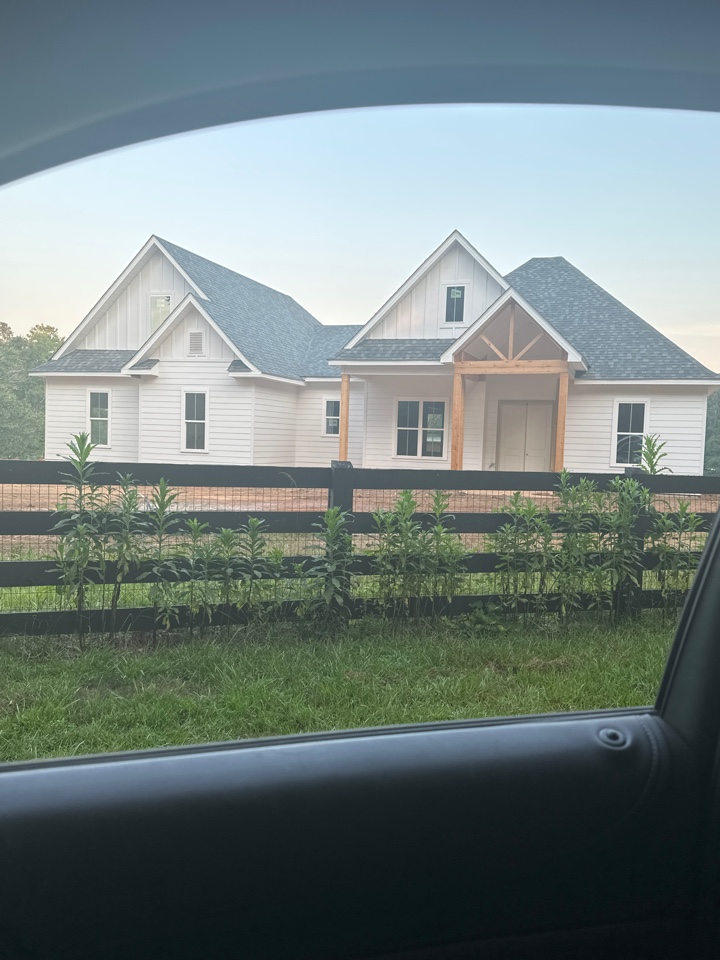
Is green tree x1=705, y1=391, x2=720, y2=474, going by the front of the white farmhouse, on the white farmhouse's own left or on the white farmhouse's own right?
on the white farmhouse's own left

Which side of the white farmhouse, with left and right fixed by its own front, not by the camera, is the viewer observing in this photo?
front

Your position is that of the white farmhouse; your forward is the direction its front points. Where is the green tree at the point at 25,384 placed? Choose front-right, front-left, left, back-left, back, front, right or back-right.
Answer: right
